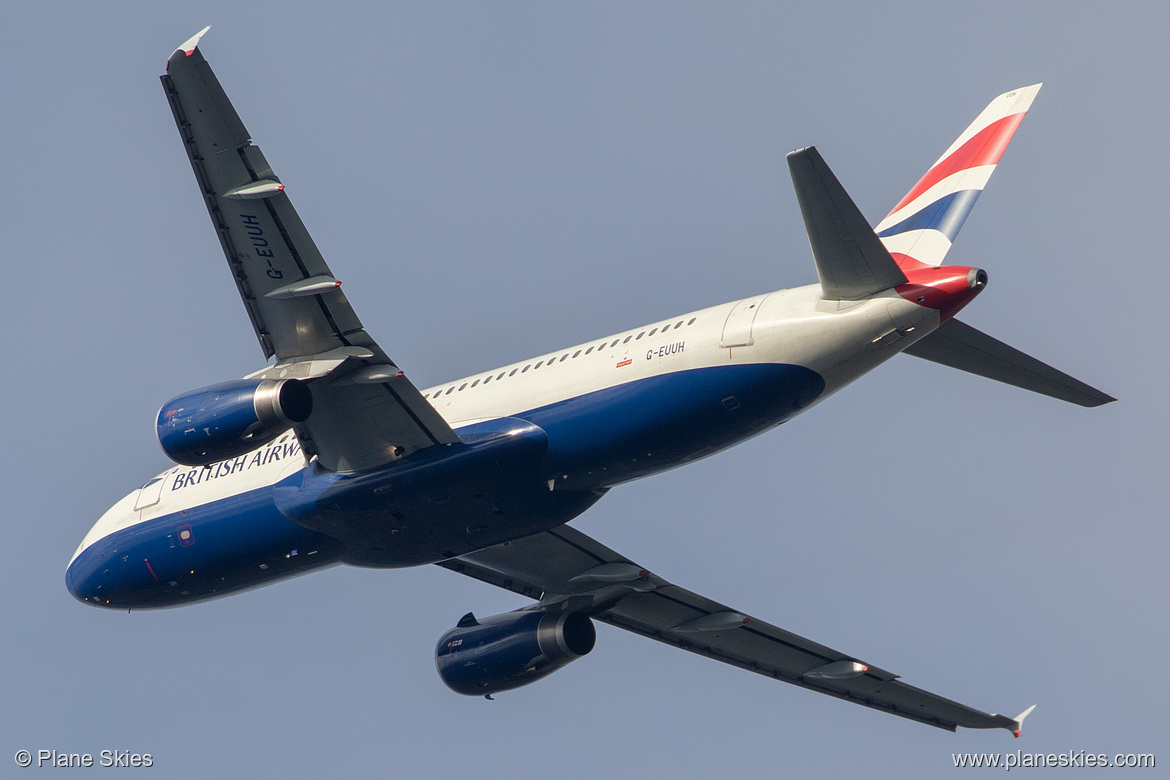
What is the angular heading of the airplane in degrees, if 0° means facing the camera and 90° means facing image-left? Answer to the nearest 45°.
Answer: approximately 135°
